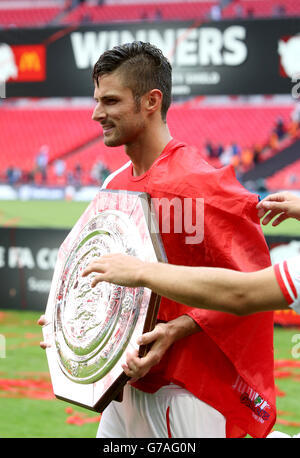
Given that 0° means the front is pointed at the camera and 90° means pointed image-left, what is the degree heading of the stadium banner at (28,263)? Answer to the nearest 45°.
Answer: approximately 0°

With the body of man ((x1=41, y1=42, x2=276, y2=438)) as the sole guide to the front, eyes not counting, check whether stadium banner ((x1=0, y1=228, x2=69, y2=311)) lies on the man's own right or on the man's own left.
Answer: on the man's own right

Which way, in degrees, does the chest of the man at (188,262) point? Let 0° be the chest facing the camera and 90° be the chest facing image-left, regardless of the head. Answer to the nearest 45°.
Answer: approximately 45°

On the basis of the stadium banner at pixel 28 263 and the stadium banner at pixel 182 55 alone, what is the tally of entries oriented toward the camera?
2

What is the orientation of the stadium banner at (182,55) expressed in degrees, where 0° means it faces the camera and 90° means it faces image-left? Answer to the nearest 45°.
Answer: approximately 0°

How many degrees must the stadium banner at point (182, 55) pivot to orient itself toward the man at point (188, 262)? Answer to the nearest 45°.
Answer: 0° — it already faces them

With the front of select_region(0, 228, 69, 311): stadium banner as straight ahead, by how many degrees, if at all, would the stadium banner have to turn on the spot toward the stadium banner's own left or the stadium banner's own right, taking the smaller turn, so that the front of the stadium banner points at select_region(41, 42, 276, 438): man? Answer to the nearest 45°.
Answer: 0° — it already faces them
